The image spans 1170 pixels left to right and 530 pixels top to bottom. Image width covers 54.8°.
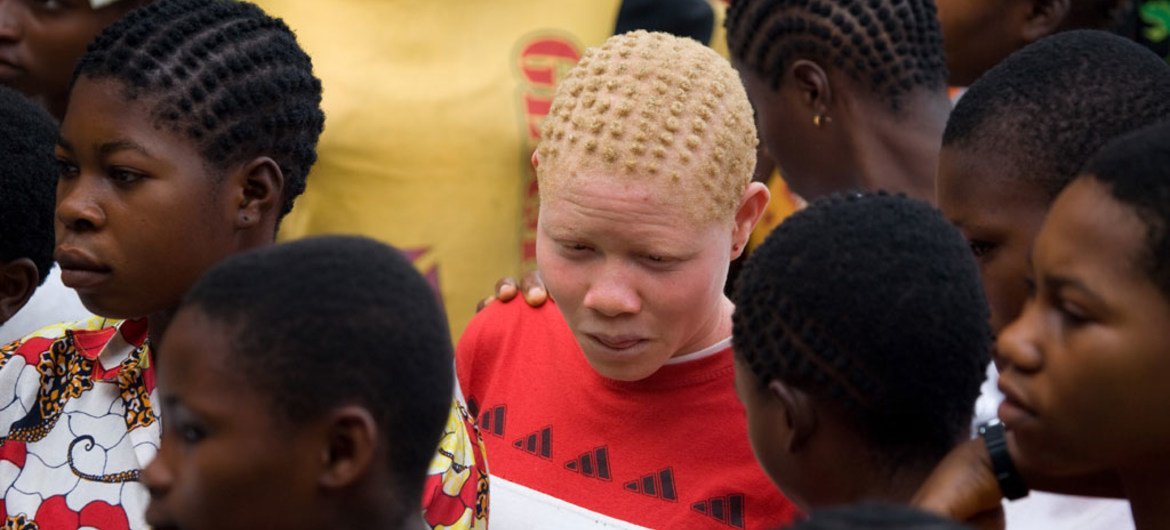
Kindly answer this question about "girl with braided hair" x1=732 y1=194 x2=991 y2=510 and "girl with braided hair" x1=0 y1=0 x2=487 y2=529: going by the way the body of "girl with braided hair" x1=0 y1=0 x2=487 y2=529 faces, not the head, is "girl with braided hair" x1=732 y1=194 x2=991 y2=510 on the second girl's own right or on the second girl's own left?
on the second girl's own left

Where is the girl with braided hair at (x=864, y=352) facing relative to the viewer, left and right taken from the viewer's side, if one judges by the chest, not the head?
facing away from the viewer and to the left of the viewer

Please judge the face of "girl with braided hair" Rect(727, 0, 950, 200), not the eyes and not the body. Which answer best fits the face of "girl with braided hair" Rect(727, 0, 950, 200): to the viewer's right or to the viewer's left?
to the viewer's left

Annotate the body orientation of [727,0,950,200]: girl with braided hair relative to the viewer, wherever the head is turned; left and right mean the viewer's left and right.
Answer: facing away from the viewer and to the left of the viewer

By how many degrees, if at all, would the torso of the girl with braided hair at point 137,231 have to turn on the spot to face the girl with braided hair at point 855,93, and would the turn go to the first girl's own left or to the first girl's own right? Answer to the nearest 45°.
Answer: approximately 135° to the first girl's own left

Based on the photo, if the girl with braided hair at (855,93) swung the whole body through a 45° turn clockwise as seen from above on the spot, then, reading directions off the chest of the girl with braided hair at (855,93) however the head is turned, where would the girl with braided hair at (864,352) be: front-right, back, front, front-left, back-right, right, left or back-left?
back
